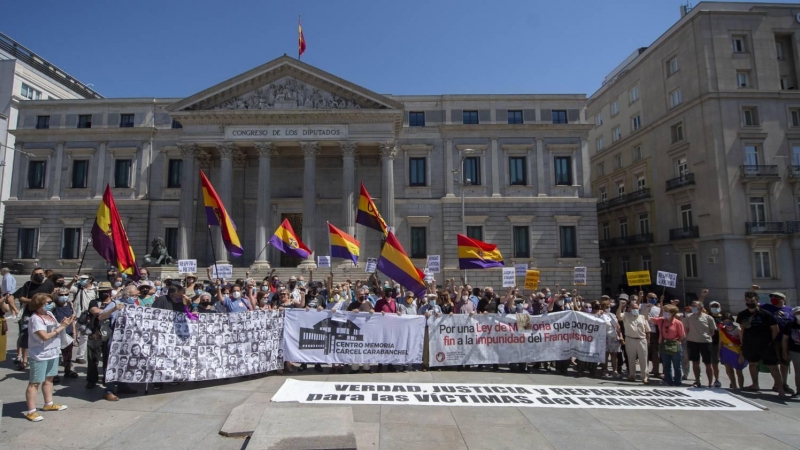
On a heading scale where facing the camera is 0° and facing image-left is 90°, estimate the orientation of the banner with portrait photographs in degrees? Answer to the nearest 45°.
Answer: approximately 0°

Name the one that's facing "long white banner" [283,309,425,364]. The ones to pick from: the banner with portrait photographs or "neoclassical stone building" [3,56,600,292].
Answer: the neoclassical stone building

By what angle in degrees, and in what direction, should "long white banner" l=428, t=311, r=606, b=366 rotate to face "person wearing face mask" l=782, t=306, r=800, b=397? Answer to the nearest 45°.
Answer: approximately 90° to its left

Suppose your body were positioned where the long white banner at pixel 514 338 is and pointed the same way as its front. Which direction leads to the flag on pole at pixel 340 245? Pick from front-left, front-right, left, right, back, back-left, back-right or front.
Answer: back-right

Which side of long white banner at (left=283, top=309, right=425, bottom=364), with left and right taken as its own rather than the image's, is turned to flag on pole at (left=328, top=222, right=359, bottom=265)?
back

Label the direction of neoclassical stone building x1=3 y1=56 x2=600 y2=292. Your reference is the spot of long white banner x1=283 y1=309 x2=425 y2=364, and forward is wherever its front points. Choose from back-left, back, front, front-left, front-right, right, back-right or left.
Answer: back

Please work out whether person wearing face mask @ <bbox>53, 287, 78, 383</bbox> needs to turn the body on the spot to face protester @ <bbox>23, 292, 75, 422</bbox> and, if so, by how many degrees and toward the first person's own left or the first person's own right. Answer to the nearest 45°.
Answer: approximately 45° to the first person's own right

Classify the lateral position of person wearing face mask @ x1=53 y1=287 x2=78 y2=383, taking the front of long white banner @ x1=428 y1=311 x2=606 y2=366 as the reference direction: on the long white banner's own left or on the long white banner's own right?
on the long white banner's own right
